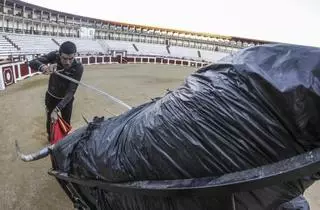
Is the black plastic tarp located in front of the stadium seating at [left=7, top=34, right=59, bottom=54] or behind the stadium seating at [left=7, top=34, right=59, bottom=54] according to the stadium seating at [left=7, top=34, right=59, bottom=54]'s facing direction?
in front

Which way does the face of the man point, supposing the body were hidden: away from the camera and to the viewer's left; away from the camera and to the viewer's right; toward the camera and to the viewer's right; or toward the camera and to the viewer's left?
toward the camera and to the viewer's right

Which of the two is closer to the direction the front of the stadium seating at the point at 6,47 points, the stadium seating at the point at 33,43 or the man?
the man

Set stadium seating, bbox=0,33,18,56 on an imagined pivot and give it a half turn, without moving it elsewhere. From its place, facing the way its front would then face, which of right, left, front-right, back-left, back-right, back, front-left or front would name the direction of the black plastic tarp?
back-left

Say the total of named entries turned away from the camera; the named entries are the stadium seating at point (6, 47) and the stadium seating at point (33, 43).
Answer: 0

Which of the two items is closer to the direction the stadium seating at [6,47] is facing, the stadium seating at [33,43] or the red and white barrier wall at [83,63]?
the red and white barrier wall

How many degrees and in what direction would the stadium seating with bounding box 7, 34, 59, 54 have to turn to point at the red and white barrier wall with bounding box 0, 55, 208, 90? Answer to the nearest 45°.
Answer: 0° — it already faces it

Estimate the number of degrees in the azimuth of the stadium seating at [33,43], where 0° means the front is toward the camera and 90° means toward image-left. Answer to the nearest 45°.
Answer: approximately 315°

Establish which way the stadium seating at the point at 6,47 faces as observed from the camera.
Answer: facing the viewer and to the right of the viewer

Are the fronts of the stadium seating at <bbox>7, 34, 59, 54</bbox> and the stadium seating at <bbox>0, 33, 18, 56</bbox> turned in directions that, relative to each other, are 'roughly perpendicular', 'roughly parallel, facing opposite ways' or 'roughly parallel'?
roughly parallel

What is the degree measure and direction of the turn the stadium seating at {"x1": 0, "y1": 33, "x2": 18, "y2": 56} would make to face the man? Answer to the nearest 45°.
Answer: approximately 45° to its right
